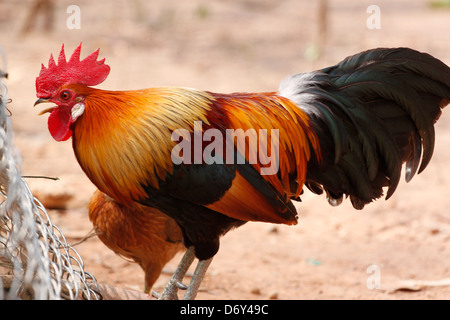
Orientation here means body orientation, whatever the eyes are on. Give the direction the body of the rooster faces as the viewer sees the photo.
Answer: to the viewer's left
